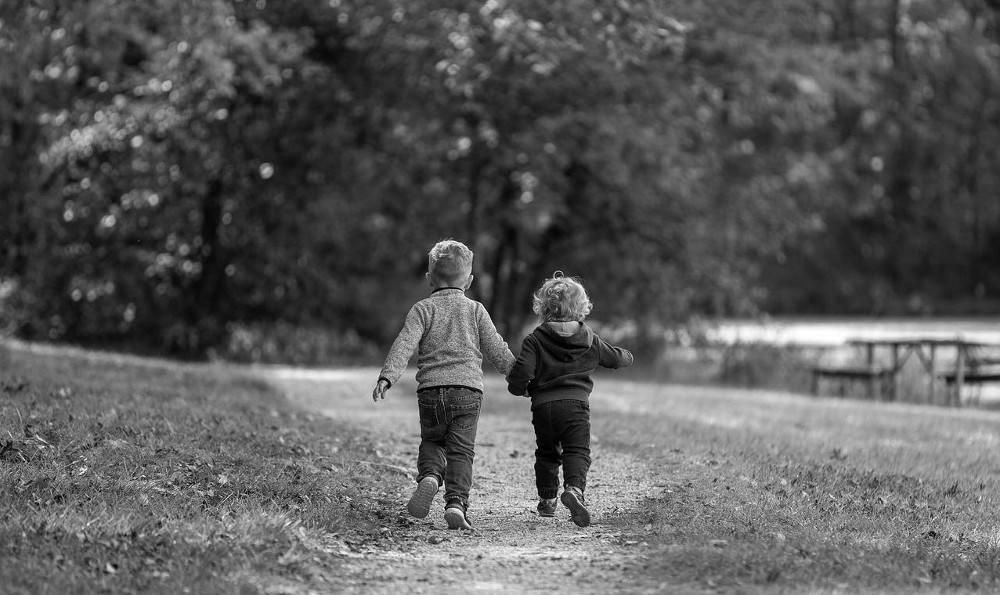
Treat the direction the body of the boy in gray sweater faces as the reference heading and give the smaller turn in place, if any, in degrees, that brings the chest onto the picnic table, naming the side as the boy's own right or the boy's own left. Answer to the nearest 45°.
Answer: approximately 45° to the boy's own right

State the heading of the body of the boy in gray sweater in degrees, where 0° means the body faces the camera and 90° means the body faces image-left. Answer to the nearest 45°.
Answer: approximately 180°

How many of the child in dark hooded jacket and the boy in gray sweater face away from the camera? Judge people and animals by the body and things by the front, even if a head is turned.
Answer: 2

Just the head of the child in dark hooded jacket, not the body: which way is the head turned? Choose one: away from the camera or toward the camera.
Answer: away from the camera

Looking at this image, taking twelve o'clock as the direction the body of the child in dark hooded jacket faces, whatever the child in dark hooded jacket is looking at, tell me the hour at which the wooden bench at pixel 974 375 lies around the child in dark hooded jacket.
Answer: The wooden bench is roughly at 1 o'clock from the child in dark hooded jacket.

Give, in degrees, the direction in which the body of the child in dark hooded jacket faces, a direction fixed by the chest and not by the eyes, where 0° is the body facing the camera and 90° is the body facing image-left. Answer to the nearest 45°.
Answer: approximately 180°

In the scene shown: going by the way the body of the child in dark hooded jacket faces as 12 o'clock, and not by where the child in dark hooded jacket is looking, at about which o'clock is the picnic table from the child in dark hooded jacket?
The picnic table is roughly at 1 o'clock from the child in dark hooded jacket.

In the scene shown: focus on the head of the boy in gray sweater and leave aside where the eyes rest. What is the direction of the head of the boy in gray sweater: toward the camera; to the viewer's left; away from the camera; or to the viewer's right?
away from the camera

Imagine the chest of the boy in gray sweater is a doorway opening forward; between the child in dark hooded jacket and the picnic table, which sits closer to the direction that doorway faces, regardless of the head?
the picnic table

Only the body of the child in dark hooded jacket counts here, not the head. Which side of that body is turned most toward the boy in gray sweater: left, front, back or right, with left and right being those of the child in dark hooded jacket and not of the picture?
left

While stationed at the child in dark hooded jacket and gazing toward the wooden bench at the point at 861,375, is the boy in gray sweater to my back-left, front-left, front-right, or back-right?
back-left

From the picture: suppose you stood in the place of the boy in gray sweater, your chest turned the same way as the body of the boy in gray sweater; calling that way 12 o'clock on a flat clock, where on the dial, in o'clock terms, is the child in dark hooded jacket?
The child in dark hooded jacket is roughly at 3 o'clock from the boy in gray sweater.
